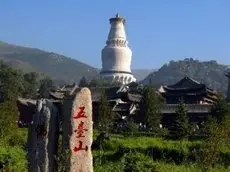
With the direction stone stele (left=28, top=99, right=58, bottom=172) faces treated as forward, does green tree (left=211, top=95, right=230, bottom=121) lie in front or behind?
behind

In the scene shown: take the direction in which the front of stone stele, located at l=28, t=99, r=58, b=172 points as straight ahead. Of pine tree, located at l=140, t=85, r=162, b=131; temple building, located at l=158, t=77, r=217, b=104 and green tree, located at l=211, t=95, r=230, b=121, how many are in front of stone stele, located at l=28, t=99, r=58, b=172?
0

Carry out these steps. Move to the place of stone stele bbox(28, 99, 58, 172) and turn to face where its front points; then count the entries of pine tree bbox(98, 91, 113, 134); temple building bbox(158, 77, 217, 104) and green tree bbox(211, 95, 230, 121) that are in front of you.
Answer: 0

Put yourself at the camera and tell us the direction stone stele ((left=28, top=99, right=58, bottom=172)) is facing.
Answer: facing the viewer and to the left of the viewer

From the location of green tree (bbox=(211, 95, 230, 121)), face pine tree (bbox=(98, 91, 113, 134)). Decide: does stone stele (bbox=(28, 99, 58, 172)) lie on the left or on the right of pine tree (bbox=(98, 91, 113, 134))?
left

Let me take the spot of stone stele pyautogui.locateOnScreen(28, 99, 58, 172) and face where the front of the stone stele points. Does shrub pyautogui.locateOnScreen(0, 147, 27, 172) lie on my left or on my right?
on my right

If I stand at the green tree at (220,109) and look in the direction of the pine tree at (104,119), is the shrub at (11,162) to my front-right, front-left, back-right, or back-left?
front-left

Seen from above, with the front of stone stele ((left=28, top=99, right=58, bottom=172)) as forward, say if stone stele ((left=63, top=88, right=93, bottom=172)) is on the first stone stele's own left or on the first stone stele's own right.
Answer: on the first stone stele's own left

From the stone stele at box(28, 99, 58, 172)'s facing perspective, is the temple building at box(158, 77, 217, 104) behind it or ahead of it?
behind
